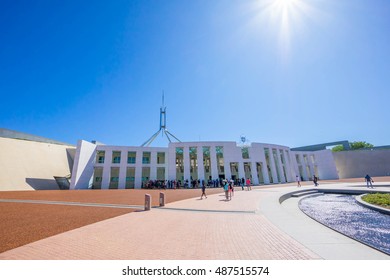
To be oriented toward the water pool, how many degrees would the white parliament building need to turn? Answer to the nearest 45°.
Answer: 0° — it already faces it

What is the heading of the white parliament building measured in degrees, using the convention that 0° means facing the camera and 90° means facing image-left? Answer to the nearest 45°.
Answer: approximately 315°
